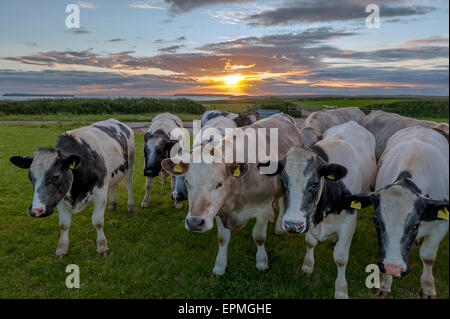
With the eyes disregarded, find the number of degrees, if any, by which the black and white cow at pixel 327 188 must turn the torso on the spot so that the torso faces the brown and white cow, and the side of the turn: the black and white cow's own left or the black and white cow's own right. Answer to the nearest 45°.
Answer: approximately 45° to the black and white cow's own right

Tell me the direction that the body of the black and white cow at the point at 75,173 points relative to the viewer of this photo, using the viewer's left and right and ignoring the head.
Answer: facing the viewer and to the left of the viewer

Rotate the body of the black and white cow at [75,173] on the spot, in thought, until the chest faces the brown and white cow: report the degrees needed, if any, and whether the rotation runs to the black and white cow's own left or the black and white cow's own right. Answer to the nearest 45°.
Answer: approximately 90° to the black and white cow's own left

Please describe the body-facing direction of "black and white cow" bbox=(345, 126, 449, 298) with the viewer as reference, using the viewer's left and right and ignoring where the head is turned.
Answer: facing the viewer

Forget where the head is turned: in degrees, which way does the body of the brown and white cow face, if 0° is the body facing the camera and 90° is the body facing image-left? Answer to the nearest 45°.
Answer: approximately 45°

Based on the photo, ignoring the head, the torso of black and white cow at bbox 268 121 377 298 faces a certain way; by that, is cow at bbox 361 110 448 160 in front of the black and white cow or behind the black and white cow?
behind
